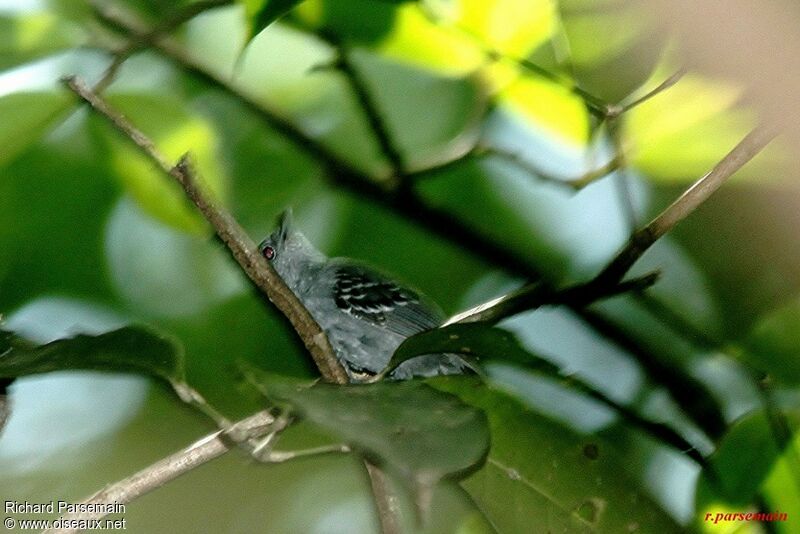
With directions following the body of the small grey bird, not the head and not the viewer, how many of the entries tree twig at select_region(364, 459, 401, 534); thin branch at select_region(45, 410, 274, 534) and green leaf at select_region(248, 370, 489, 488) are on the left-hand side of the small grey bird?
3

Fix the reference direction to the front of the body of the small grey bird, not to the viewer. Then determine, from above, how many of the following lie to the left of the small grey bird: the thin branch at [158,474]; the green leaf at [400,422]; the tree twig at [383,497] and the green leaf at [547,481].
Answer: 4

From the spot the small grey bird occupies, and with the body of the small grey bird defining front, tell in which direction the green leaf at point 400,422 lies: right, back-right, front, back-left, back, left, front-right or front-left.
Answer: left

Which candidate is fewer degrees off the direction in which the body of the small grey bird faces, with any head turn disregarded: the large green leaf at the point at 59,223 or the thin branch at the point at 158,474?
the large green leaf

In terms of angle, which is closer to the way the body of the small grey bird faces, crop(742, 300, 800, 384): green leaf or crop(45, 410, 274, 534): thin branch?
the thin branch

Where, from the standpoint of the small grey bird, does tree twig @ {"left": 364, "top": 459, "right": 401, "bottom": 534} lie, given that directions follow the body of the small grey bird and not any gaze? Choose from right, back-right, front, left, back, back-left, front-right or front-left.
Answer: left

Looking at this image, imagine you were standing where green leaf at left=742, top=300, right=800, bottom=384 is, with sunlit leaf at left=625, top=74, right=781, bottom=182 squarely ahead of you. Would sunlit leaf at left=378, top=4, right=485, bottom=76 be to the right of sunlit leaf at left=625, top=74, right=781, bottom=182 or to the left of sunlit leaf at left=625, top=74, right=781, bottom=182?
left

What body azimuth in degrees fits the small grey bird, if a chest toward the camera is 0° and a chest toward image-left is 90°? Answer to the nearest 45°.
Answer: approximately 90°

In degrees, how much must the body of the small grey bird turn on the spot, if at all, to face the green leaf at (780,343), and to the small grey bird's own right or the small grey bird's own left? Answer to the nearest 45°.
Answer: approximately 135° to the small grey bird's own right

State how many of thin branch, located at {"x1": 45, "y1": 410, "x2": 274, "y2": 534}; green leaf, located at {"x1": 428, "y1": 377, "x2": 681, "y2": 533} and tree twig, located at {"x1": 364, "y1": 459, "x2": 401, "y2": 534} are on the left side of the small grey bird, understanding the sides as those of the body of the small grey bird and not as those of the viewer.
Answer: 3

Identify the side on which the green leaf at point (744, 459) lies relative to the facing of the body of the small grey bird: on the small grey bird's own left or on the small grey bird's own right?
on the small grey bird's own left

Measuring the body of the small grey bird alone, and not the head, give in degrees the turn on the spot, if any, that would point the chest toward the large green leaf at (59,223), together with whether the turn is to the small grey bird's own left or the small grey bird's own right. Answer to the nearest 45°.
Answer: approximately 45° to the small grey bird's own right
